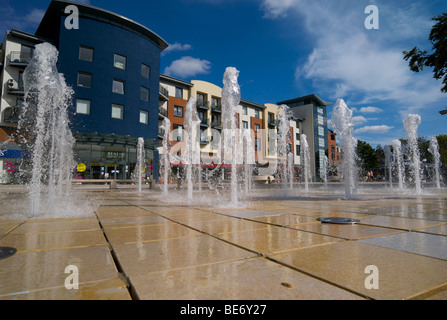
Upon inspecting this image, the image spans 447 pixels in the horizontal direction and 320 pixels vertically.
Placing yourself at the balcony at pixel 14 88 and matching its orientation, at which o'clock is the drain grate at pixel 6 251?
The drain grate is roughly at 12 o'clock from the balcony.

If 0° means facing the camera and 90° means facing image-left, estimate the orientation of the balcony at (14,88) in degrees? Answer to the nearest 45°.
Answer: approximately 0°

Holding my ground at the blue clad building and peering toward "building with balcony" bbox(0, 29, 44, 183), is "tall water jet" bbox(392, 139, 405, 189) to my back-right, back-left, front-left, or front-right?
back-left

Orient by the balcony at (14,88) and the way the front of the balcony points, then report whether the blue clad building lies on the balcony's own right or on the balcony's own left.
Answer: on the balcony's own left

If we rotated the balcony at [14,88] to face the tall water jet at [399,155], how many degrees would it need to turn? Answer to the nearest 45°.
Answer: approximately 45° to its left
